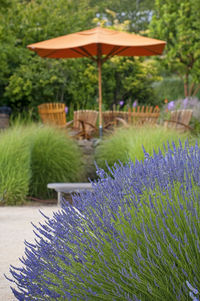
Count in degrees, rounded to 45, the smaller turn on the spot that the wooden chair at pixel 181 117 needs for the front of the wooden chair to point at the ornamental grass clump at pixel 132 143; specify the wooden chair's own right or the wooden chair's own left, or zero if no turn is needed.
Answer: approximately 45° to the wooden chair's own left

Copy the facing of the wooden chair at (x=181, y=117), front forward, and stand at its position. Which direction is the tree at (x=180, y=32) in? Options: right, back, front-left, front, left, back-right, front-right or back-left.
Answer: back-right

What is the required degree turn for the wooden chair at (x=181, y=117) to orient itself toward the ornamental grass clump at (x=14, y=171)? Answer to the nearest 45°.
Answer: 0° — it already faces it

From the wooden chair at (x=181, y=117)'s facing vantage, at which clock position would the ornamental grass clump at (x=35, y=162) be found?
The ornamental grass clump is roughly at 12 o'clock from the wooden chair.

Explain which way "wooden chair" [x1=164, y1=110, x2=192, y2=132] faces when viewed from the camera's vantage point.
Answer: facing the viewer and to the left of the viewer

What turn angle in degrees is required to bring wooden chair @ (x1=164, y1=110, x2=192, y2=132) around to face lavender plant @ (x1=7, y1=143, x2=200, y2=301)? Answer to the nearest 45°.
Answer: approximately 45° to its left

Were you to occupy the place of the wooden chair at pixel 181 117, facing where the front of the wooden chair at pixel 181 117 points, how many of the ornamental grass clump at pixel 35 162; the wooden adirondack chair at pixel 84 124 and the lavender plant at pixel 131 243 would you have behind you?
0

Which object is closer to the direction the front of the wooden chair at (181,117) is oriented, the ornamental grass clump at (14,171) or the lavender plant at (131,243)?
the ornamental grass clump

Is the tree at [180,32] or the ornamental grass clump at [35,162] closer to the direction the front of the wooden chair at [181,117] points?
the ornamental grass clump

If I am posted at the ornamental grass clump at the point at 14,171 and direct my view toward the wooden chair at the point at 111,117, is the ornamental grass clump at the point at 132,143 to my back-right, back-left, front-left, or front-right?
front-right

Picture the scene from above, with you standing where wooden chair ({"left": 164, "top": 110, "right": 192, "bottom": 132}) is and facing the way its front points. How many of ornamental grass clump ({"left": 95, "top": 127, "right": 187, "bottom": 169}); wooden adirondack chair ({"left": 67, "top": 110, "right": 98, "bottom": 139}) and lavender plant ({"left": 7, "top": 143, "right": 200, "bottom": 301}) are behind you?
0

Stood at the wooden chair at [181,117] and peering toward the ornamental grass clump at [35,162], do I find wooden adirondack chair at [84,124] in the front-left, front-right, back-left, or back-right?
front-right

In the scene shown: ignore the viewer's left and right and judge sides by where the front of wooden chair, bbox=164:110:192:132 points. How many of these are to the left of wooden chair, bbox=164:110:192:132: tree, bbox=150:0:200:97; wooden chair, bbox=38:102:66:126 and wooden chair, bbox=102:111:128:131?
0

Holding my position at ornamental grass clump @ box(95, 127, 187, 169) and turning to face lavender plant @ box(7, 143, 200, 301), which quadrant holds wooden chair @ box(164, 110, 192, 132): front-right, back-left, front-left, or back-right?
back-left

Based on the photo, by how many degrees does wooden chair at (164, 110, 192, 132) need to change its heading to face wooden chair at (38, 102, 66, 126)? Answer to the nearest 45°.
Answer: approximately 45° to its right
